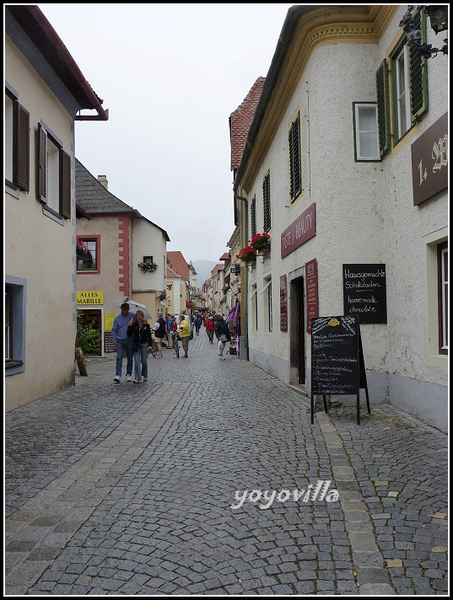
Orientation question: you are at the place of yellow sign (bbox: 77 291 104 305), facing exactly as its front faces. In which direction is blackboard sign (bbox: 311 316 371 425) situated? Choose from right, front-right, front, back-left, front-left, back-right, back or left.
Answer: front

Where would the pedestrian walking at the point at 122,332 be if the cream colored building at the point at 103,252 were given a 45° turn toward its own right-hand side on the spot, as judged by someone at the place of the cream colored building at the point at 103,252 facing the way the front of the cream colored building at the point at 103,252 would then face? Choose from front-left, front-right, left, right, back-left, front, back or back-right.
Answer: front-left

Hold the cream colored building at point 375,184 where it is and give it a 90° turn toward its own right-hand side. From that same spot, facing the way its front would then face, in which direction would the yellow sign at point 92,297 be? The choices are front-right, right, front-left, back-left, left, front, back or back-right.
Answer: front

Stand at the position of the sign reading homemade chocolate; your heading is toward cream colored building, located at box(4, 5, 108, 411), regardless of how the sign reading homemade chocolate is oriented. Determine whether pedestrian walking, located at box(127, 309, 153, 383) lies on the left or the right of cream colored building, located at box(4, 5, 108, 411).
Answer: right

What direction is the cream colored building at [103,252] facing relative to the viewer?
toward the camera

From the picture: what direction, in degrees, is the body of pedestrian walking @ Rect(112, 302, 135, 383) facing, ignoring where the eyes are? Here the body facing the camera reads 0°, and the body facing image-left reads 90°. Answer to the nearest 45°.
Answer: approximately 0°

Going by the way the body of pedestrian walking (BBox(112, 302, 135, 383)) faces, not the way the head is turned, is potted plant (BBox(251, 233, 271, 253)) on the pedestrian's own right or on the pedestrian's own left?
on the pedestrian's own left

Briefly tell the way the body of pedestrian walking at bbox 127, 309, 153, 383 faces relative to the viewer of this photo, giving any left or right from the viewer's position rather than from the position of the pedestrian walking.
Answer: facing the viewer

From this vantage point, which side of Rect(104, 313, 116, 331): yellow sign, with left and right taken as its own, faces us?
front

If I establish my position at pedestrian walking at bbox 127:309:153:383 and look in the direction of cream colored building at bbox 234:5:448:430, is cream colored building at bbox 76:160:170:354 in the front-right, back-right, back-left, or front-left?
back-left

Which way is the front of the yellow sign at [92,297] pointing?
toward the camera

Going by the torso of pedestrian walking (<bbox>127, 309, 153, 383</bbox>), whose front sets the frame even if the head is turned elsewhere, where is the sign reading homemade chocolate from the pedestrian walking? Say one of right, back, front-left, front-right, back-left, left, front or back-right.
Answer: front-left

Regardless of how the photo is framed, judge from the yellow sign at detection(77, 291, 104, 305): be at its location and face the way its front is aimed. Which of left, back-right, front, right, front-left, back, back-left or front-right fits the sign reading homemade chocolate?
front

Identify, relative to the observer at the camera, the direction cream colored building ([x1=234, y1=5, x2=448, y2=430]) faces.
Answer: facing the viewer and to the left of the viewer
